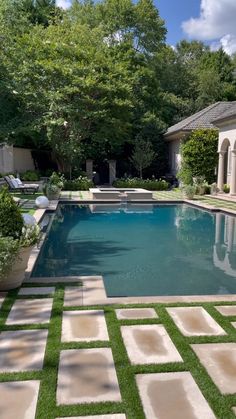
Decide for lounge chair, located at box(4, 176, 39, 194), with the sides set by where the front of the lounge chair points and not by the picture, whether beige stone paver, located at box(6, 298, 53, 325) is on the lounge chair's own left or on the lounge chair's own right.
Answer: on the lounge chair's own right

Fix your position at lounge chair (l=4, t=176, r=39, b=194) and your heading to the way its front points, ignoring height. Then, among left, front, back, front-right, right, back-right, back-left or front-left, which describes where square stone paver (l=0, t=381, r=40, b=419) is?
right

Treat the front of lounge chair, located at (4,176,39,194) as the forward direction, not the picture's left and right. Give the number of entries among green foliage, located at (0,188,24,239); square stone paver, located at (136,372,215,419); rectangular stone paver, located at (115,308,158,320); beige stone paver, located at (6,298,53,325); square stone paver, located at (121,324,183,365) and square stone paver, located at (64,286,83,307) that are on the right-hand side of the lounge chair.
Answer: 6

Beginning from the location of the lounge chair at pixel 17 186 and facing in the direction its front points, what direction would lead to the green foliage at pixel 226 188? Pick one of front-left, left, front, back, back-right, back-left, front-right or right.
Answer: front

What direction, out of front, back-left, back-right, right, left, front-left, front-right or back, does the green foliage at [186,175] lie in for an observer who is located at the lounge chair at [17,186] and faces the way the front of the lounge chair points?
front

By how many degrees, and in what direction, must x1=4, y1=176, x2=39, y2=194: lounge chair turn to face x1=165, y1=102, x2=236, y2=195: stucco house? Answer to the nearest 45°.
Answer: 0° — it already faces it

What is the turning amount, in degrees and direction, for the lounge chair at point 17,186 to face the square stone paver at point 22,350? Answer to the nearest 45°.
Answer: approximately 90° to its right

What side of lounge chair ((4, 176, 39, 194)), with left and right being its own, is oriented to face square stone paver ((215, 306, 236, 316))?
right

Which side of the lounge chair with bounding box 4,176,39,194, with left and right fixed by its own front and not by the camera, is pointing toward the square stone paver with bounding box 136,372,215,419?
right

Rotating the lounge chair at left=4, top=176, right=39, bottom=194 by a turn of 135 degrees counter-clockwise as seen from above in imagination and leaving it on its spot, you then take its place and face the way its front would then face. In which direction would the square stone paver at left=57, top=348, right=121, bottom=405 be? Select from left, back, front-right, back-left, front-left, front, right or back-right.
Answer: back-left

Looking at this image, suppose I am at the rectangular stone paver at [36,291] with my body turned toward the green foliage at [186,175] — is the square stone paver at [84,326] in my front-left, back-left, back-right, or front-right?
back-right

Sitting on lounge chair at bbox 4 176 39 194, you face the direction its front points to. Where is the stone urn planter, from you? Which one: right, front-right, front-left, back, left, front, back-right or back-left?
right

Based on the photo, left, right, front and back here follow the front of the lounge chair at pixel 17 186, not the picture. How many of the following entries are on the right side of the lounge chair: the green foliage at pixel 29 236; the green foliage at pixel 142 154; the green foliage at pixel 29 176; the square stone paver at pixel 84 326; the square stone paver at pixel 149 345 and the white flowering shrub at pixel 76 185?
3

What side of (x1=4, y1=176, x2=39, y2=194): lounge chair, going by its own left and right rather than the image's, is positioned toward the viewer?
right

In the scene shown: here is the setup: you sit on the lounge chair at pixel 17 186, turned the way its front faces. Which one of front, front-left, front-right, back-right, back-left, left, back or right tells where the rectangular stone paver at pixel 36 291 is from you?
right

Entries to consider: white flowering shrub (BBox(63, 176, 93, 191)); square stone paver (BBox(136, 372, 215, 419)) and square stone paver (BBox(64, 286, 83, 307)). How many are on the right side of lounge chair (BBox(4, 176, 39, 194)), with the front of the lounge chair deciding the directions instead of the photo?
2

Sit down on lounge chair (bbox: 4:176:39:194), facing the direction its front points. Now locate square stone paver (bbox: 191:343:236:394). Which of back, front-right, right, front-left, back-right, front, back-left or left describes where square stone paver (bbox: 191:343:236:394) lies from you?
right

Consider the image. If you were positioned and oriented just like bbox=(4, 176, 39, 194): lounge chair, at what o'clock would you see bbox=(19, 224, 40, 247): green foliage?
The green foliage is roughly at 3 o'clock from the lounge chair.

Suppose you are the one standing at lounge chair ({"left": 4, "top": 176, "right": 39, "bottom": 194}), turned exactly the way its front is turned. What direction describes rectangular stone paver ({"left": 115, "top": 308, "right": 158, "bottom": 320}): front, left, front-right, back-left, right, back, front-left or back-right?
right

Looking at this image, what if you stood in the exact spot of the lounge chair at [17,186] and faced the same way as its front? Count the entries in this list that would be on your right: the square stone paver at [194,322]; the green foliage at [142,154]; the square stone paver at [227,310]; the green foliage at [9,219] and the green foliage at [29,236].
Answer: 4

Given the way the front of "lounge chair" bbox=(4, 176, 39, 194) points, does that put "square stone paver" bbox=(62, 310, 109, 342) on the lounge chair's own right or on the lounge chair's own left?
on the lounge chair's own right
